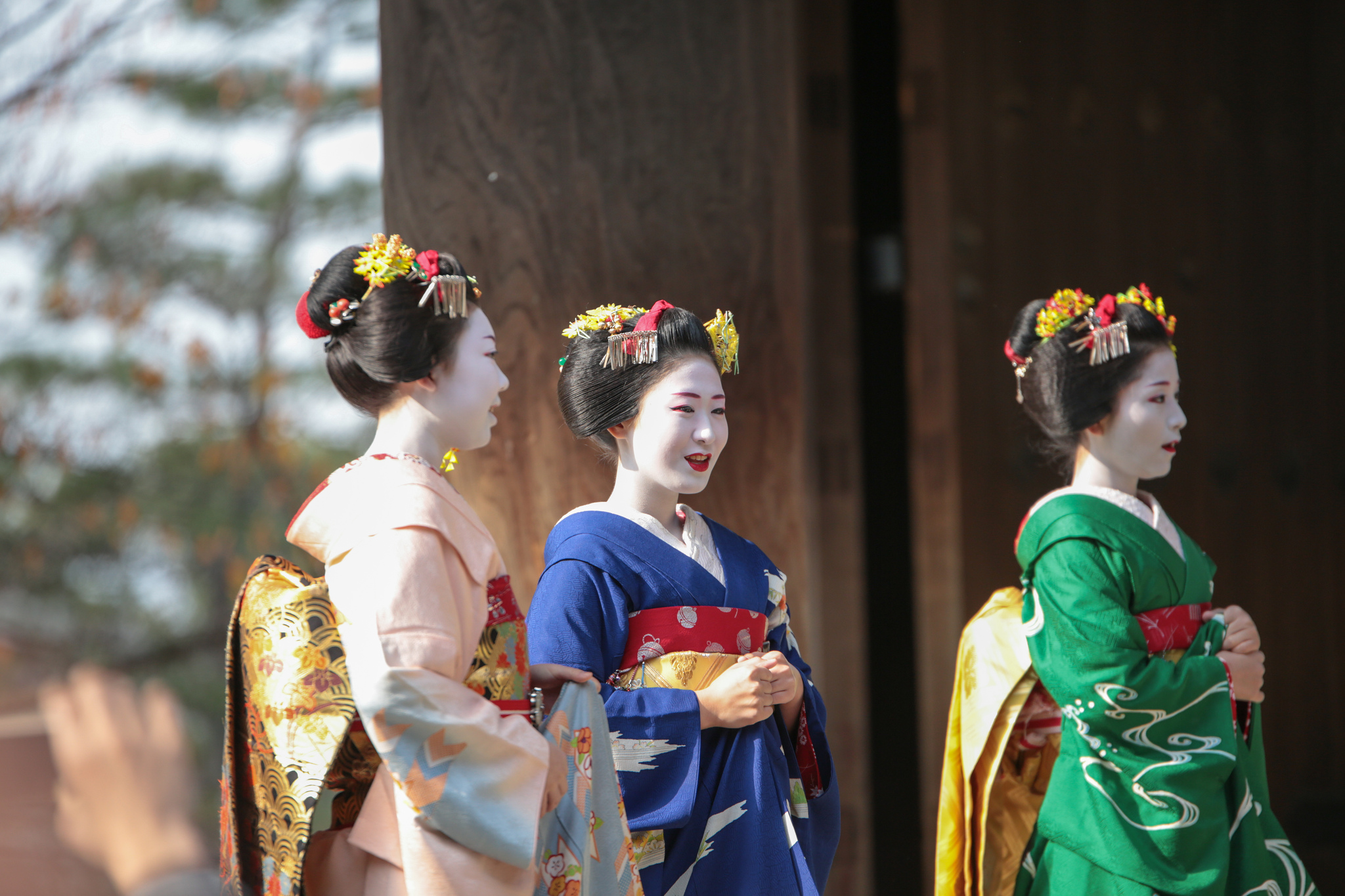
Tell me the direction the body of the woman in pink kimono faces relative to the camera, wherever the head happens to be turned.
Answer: to the viewer's right

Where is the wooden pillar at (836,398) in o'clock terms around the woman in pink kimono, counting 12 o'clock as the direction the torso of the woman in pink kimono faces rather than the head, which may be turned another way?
The wooden pillar is roughly at 10 o'clock from the woman in pink kimono.

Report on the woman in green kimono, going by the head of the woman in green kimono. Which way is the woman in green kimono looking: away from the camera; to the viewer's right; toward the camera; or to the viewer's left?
to the viewer's right

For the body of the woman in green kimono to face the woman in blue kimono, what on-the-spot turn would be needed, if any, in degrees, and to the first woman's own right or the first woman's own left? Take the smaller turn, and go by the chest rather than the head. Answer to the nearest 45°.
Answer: approximately 135° to the first woman's own right

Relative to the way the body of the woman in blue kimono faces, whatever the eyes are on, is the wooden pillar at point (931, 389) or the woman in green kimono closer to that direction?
the woman in green kimono

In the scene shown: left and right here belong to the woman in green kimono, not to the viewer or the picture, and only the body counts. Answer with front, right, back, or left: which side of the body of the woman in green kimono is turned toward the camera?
right

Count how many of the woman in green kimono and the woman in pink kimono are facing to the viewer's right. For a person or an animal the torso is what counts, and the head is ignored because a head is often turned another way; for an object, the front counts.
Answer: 2

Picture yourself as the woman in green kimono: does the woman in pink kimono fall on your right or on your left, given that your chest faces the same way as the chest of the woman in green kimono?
on your right
